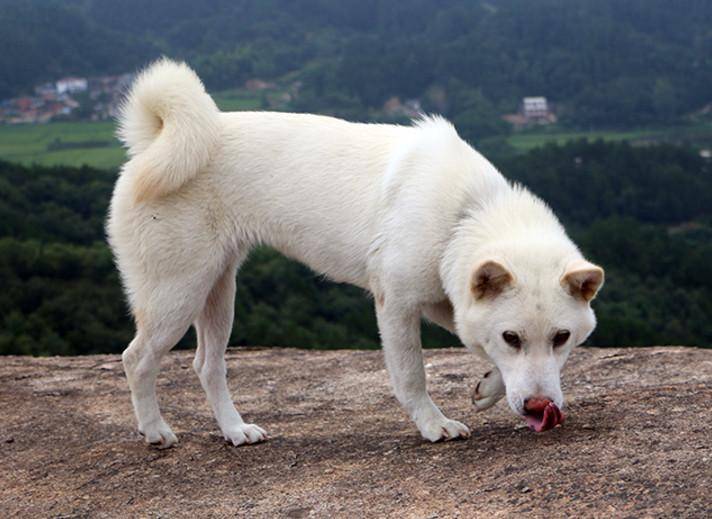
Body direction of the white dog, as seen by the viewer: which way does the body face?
to the viewer's right
